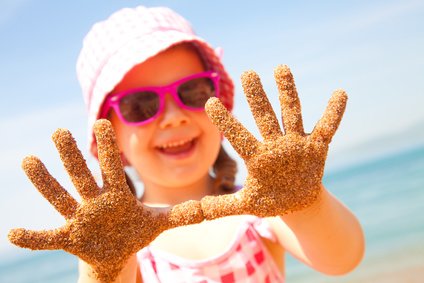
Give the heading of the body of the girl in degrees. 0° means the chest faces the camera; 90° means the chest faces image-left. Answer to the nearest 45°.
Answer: approximately 0°
